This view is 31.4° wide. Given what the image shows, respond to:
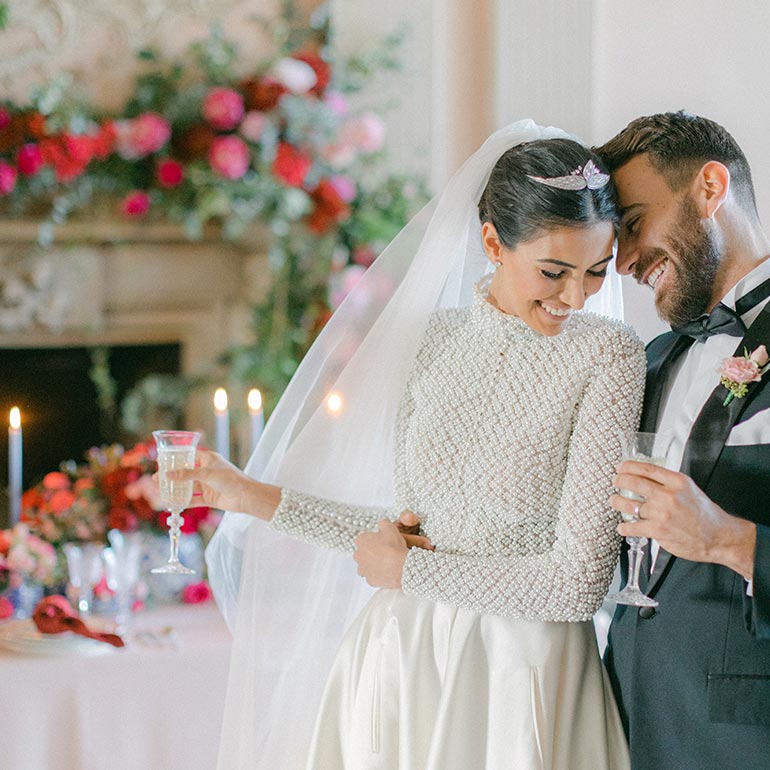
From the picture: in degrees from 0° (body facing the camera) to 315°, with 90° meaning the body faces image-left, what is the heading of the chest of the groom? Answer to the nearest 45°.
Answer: approximately 45°

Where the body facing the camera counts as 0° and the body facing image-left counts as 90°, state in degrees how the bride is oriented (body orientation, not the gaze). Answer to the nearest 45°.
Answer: approximately 0°

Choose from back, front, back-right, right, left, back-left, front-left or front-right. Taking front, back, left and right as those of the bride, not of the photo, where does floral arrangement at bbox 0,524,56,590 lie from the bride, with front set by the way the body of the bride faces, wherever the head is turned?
back-right

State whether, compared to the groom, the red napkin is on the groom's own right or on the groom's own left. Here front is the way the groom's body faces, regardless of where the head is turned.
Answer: on the groom's own right

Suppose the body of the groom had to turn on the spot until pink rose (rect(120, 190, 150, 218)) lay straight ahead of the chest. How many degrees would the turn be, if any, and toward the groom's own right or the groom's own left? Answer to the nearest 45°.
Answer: approximately 90° to the groom's own right

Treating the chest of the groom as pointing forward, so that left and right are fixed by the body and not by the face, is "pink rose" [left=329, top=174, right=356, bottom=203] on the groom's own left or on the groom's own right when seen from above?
on the groom's own right

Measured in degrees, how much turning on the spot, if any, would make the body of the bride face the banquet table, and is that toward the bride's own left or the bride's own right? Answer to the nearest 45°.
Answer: approximately 135° to the bride's own right

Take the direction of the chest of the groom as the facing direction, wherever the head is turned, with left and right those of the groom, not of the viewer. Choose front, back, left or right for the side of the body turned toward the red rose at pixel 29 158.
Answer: right

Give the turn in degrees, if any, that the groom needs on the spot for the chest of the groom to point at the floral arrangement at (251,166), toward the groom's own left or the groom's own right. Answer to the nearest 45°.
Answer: approximately 90° to the groom's own right
